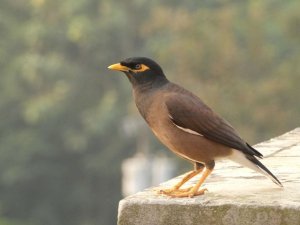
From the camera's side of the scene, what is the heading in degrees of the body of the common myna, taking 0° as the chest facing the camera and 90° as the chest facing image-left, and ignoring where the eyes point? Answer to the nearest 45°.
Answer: approximately 90°
